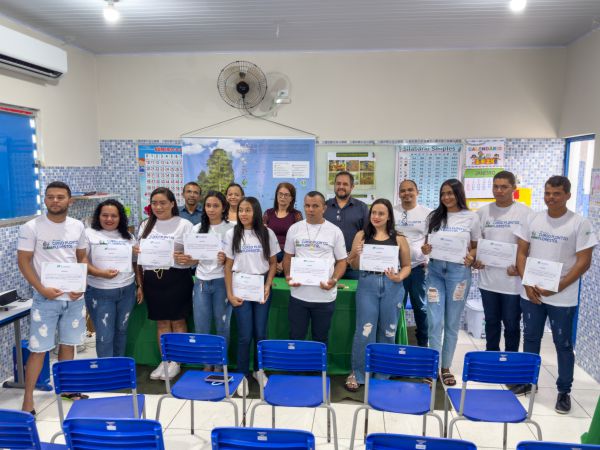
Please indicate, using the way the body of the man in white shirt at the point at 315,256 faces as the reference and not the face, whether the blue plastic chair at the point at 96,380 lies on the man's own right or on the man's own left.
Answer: on the man's own right

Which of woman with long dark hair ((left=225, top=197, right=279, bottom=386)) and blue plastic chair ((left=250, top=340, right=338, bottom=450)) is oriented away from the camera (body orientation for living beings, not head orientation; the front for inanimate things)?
the blue plastic chair

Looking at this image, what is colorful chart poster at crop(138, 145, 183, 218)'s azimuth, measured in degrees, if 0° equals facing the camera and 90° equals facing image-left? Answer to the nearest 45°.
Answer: approximately 0°

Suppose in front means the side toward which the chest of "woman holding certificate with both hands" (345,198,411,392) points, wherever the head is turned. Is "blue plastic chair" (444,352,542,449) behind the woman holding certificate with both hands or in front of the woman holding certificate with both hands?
in front

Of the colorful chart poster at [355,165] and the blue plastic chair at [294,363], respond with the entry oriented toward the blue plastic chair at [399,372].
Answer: the colorful chart poster

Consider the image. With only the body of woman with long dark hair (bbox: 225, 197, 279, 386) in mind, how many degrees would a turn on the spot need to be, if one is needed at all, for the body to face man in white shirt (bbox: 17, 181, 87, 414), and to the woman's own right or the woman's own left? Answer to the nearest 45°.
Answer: approximately 90° to the woman's own right

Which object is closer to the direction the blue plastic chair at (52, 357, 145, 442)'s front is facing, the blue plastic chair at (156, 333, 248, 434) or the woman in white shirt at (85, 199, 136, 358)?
the woman in white shirt

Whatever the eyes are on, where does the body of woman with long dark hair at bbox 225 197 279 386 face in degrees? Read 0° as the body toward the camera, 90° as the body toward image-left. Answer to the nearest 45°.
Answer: approximately 0°

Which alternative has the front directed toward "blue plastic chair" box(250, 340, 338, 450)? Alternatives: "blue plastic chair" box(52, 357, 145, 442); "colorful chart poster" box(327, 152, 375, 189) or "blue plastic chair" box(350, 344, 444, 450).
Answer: the colorful chart poster

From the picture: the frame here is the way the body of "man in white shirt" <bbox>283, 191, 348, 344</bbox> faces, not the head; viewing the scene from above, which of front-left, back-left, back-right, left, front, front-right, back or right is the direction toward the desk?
right

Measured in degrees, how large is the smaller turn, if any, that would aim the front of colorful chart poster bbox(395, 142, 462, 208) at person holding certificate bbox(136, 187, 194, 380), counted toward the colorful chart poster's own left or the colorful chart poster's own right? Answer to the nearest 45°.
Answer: approximately 45° to the colorful chart poster's own right
